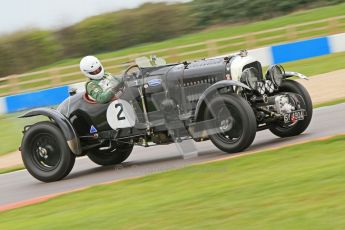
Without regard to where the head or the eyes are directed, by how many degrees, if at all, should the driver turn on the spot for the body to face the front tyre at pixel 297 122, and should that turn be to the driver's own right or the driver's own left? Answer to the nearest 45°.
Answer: approximately 45° to the driver's own left

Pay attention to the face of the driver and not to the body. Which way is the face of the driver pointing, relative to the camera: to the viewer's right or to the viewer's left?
to the viewer's right

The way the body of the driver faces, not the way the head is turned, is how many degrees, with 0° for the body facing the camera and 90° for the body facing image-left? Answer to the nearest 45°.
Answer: approximately 315°

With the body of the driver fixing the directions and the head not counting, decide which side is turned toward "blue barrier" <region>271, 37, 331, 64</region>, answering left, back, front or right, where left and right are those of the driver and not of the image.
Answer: left

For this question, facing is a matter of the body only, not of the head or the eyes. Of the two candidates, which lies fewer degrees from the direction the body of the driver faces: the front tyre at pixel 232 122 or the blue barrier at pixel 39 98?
the front tyre

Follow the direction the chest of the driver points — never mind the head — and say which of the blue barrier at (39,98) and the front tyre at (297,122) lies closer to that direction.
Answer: the front tyre

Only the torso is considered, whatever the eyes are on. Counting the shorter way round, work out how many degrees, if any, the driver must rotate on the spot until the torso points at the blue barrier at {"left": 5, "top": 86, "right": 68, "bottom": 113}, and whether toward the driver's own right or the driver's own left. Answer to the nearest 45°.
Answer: approximately 135° to the driver's own left

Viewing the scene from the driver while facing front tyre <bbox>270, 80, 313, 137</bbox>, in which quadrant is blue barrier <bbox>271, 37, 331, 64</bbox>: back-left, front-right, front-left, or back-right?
front-left

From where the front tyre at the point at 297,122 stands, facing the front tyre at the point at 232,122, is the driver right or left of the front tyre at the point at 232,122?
right

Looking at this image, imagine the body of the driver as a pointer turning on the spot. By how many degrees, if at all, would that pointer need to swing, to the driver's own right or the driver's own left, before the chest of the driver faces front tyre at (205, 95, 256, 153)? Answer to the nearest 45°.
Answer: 0° — they already face it

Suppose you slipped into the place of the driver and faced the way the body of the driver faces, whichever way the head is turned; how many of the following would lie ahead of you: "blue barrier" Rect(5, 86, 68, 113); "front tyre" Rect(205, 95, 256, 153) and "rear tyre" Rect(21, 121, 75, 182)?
1
